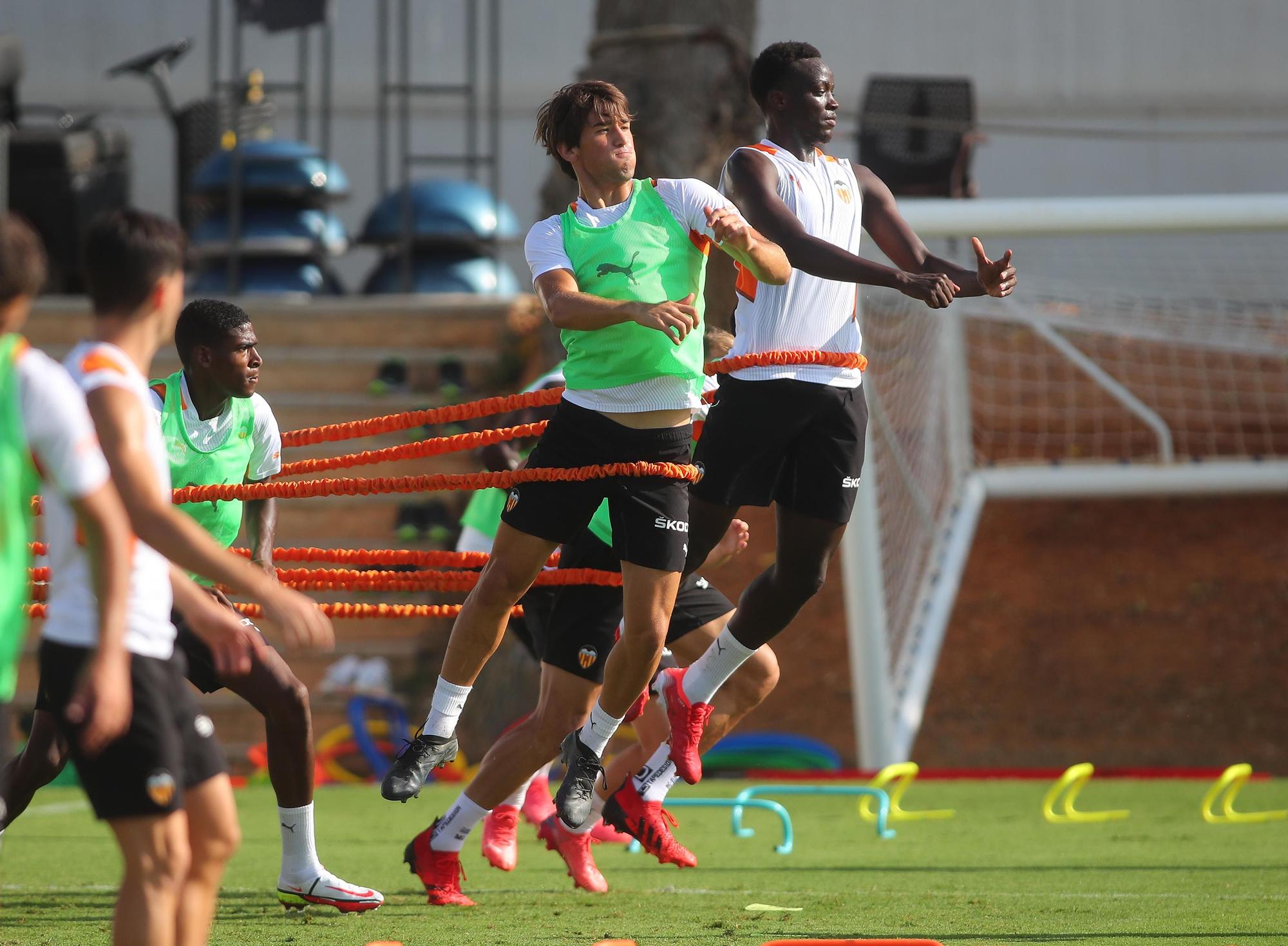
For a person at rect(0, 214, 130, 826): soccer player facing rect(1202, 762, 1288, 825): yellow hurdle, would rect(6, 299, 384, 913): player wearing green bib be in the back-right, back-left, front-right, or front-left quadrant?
front-left

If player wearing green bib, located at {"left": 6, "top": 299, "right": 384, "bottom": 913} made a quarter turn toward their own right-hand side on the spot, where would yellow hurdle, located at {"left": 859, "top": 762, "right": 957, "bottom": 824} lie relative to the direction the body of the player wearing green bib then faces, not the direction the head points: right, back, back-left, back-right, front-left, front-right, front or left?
back

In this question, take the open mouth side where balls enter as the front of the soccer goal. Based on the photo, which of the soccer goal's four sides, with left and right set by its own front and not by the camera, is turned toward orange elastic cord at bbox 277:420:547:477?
front

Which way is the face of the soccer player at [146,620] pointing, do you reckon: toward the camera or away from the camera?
away from the camera

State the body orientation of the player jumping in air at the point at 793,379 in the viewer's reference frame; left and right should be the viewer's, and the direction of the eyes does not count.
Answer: facing the viewer and to the right of the viewer

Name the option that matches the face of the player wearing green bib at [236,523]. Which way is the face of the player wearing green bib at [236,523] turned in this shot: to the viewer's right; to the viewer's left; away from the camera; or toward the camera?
to the viewer's right

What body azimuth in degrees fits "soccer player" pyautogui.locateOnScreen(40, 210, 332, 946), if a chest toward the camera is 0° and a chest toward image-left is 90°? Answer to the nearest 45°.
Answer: approximately 270°
